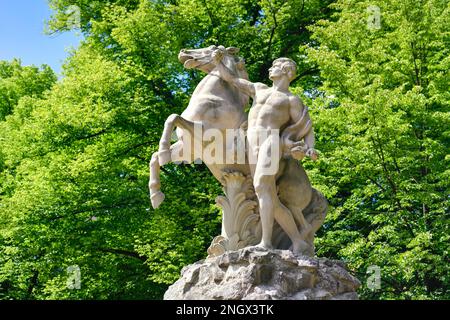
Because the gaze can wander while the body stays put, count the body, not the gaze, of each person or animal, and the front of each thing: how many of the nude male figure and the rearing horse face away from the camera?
0

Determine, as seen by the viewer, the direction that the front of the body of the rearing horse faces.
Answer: to the viewer's left

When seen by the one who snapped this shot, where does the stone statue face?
facing the viewer and to the left of the viewer

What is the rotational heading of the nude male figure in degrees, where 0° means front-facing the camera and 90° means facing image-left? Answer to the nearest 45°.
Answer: approximately 45°
